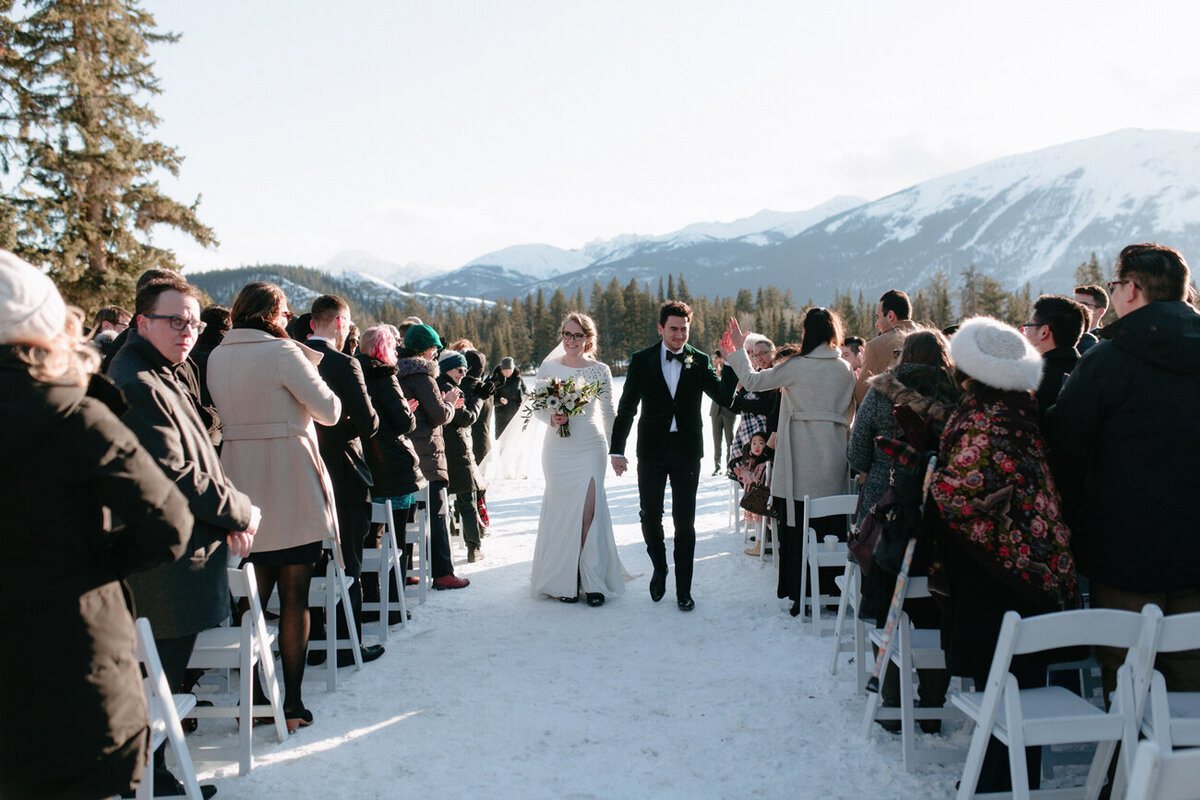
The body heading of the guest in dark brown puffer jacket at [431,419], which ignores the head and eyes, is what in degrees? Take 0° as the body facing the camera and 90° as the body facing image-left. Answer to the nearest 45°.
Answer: approximately 270°

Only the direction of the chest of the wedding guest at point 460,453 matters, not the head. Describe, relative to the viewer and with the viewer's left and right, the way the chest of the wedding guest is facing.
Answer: facing to the right of the viewer

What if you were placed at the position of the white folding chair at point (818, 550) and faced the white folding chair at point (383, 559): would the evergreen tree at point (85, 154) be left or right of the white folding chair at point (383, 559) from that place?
right

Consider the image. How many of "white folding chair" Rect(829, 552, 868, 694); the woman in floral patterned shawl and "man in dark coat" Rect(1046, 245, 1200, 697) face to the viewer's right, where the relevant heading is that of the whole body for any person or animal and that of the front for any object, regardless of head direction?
0

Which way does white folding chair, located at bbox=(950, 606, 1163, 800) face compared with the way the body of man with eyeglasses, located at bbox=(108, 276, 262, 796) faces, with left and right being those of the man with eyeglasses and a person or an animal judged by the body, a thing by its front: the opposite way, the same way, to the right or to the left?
to the left

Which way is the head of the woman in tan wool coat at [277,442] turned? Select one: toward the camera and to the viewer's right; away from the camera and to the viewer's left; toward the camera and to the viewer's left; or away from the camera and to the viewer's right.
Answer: away from the camera and to the viewer's right

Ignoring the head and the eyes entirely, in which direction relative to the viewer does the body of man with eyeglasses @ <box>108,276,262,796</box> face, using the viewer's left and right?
facing to the right of the viewer

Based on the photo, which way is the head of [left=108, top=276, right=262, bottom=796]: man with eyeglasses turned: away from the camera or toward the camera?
toward the camera

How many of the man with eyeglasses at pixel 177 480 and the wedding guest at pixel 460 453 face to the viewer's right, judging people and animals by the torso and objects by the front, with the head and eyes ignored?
2

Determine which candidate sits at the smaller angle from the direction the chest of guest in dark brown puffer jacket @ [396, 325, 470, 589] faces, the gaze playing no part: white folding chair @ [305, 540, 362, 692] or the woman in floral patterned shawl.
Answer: the woman in floral patterned shawl

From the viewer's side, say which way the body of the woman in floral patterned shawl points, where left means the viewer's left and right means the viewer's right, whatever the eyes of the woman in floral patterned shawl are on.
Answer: facing away from the viewer and to the left of the viewer

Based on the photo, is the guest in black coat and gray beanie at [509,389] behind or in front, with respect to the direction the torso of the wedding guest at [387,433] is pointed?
in front
